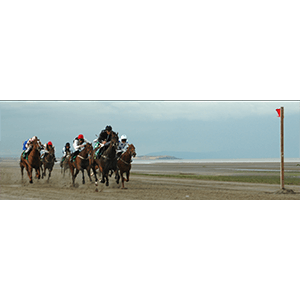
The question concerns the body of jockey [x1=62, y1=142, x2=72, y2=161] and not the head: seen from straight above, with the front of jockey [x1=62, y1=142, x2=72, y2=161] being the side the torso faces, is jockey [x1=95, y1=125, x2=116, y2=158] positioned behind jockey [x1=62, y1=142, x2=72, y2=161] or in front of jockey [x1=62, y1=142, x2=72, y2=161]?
in front

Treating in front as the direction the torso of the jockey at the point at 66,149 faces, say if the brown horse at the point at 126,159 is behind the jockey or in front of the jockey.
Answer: in front

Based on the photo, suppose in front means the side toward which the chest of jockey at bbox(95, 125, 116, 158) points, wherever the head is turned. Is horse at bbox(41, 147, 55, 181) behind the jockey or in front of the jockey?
behind

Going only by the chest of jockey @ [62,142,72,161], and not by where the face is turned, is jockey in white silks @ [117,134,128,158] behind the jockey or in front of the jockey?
in front
